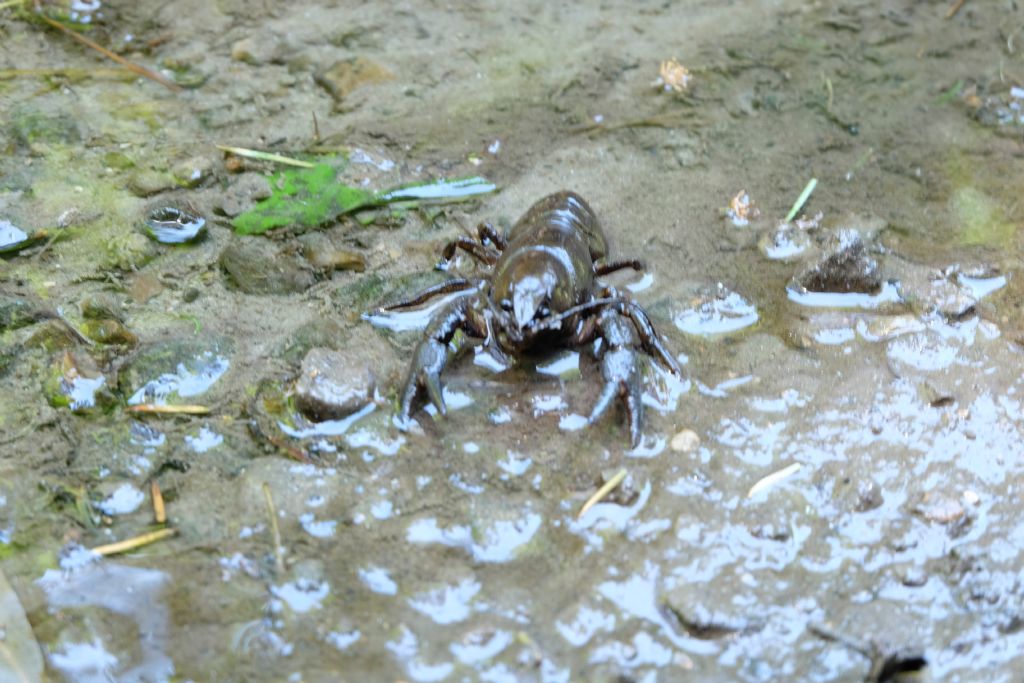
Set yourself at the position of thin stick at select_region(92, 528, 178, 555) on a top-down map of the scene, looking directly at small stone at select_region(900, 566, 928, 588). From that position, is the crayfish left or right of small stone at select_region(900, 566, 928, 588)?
left

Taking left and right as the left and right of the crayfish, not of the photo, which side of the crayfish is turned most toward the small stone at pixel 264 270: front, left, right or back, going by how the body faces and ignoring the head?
right

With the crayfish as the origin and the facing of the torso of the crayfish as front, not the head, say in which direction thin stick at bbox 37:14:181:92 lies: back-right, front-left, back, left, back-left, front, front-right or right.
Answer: back-right

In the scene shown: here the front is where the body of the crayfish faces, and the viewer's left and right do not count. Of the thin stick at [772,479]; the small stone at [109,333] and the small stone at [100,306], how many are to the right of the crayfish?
2

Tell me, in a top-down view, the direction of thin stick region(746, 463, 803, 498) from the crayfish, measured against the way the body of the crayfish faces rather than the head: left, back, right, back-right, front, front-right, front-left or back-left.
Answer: front-left

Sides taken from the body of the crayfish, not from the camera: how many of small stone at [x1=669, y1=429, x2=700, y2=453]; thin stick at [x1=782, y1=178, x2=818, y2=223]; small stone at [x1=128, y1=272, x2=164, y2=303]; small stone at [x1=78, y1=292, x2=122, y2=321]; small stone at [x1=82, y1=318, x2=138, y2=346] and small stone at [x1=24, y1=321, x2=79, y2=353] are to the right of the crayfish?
4

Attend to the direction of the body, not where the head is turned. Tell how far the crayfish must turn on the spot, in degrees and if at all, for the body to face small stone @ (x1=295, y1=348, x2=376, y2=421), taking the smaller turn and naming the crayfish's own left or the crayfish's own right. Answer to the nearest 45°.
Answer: approximately 45° to the crayfish's own right

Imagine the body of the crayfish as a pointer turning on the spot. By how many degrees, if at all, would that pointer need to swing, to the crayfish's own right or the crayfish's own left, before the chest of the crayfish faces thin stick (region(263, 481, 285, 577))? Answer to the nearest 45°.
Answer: approximately 45° to the crayfish's own right

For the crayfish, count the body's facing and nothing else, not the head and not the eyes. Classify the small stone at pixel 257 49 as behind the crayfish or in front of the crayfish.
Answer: behind

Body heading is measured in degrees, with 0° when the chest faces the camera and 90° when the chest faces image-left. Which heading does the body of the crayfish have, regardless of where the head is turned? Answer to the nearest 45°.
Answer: approximately 0°

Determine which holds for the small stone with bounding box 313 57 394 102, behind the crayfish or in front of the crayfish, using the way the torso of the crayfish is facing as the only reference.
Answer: behind

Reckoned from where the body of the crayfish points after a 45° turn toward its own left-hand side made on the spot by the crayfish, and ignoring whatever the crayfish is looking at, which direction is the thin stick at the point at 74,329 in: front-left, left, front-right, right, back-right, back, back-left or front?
back-right

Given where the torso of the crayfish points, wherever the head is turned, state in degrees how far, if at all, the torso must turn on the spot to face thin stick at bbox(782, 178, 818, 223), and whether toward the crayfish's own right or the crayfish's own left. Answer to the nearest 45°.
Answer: approximately 135° to the crayfish's own left
